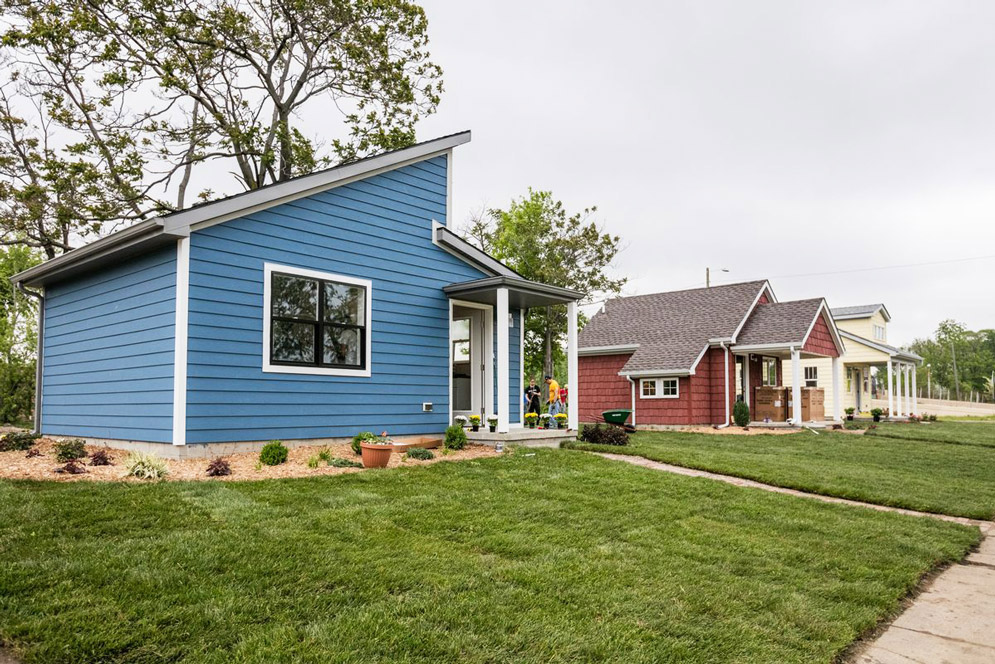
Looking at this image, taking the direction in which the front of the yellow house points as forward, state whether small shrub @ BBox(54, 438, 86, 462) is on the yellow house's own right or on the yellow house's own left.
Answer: on the yellow house's own right

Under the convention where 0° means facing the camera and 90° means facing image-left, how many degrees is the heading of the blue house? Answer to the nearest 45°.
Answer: approximately 315°

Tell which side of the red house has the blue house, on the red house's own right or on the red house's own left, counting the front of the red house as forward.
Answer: on the red house's own right

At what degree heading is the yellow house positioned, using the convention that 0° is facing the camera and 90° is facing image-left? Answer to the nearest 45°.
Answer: approximately 315°

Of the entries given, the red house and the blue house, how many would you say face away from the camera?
0

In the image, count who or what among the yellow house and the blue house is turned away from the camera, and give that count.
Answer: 0

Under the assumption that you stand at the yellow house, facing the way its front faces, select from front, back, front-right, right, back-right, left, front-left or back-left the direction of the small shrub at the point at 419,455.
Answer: front-right

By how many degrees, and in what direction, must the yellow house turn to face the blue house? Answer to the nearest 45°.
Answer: approximately 45° to its right

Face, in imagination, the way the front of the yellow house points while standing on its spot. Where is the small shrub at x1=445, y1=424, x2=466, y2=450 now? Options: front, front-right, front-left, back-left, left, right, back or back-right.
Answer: front-right

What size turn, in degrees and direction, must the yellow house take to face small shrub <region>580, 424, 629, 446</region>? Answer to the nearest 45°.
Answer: approximately 45° to its right

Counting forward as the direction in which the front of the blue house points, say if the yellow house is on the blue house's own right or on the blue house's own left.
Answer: on the blue house's own left
